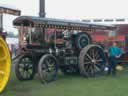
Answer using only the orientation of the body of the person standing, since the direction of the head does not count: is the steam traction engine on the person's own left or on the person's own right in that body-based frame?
on the person's own right

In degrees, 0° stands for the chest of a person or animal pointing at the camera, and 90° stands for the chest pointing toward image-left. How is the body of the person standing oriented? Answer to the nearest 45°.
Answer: approximately 0°

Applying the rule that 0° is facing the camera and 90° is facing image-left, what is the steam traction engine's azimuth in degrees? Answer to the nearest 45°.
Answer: approximately 45°

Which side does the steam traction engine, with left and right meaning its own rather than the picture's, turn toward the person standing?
back
